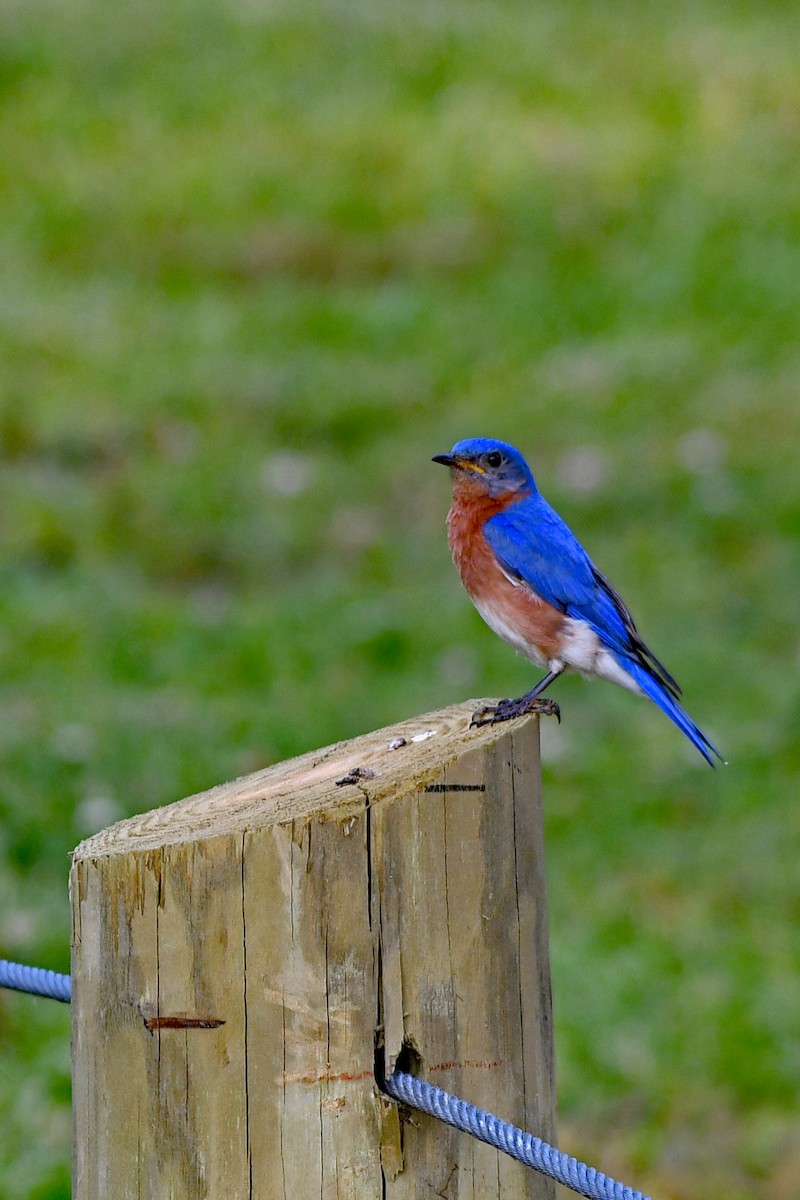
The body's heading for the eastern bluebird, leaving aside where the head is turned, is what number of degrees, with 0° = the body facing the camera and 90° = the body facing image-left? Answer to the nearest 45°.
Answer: approximately 90°
